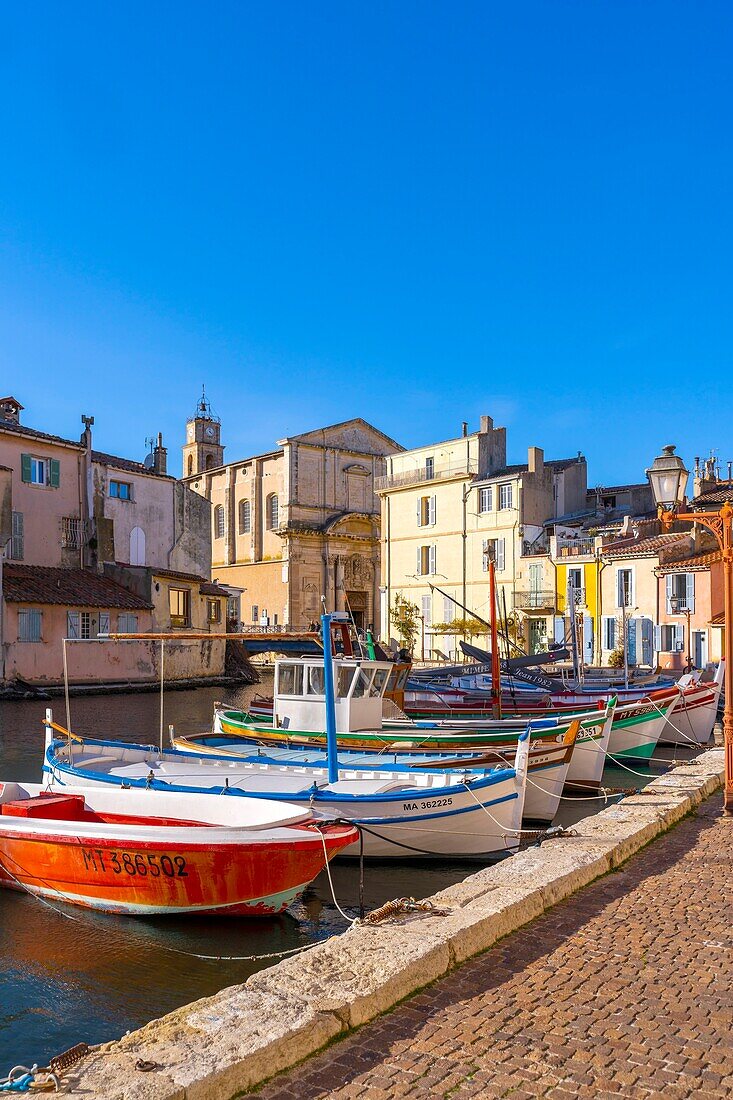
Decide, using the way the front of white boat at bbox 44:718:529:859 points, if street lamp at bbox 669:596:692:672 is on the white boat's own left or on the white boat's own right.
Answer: on the white boat's own left

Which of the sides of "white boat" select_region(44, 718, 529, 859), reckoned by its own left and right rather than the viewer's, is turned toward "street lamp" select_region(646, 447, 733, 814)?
front

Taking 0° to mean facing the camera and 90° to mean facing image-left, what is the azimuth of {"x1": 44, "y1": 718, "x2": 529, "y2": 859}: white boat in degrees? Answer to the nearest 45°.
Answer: approximately 315°

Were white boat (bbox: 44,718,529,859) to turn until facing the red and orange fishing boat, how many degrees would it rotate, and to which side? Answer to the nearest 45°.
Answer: approximately 90° to its right

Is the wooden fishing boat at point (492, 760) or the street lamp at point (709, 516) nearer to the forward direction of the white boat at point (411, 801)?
the street lamp
